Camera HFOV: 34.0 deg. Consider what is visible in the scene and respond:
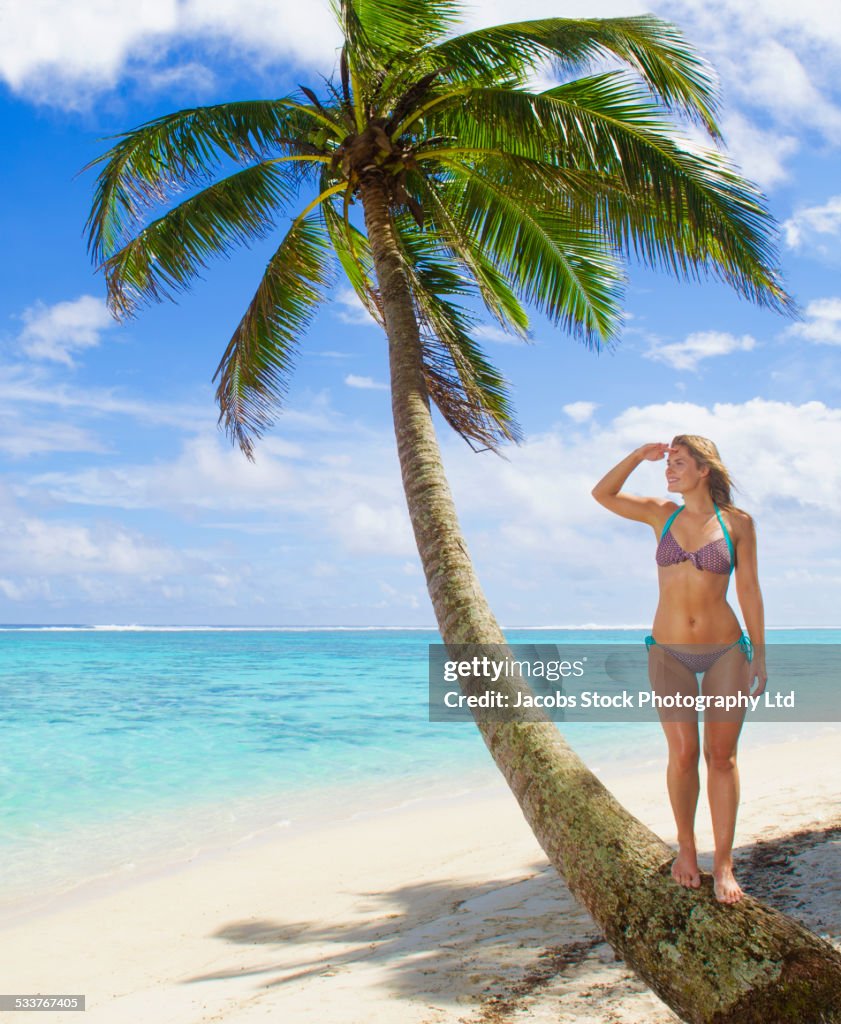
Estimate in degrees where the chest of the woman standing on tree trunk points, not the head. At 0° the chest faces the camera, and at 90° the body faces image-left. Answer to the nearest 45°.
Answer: approximately 0°

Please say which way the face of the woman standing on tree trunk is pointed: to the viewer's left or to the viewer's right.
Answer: to the viewer's left
